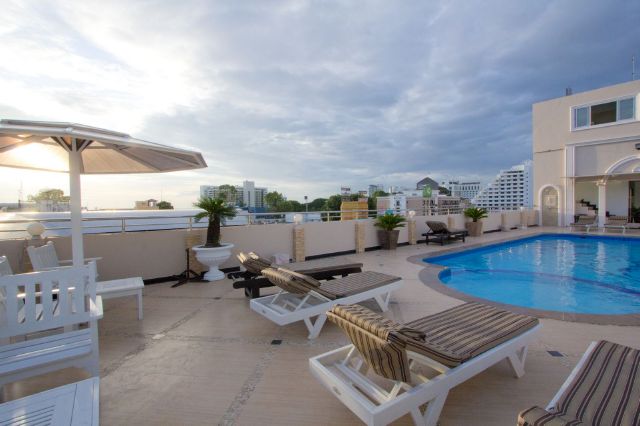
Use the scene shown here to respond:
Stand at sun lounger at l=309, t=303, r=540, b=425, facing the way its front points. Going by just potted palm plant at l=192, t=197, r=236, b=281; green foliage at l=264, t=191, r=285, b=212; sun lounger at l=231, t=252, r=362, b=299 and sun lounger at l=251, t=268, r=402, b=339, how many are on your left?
4

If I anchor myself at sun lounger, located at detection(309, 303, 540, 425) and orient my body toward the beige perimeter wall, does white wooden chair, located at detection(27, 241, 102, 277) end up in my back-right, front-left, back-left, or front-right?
front-left

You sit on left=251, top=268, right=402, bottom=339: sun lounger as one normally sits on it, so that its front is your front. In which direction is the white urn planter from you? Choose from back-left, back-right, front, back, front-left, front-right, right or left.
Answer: left

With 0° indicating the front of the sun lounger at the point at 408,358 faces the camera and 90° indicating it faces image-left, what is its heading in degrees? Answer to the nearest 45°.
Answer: approximately 225°

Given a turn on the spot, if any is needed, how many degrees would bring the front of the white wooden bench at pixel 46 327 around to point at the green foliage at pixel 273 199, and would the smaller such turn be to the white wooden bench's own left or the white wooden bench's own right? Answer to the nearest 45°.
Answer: approximately 90° to the white wooden bench's own left

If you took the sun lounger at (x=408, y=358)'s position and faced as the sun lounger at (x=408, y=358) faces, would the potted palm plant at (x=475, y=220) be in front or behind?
in front

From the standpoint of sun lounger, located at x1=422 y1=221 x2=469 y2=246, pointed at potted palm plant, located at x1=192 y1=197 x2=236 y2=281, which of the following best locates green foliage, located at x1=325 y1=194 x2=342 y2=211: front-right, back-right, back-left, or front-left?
back-right

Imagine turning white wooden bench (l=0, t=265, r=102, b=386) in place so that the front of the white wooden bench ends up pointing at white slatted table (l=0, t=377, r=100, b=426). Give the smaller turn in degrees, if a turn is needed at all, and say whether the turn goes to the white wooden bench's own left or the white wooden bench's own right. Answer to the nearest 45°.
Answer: approximately 45° to the white wooden bench's own right

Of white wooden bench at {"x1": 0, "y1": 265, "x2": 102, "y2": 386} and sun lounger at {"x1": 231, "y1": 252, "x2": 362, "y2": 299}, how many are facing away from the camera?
0

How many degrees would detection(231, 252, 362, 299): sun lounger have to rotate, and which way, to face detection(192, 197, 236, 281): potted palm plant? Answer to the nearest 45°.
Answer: approximately 135° to its left

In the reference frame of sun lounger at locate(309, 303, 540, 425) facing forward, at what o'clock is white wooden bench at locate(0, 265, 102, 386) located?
The white wooden bench is roughly at 7 o'clock from the sun lounger.

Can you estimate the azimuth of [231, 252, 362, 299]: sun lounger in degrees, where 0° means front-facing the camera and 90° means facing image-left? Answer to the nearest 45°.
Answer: approximately 270°

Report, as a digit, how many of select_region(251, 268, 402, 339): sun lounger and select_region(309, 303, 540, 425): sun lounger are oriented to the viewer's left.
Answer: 0
